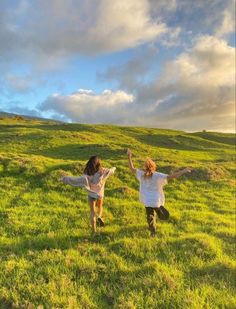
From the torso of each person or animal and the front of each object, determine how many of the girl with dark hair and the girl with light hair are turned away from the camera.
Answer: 2

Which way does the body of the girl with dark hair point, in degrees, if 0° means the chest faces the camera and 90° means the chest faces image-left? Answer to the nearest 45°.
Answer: approximately 180°

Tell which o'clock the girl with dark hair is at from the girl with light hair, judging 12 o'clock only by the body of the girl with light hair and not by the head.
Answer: The girl with dark hair is roughly at 9 o'clock from the girl with light hair.

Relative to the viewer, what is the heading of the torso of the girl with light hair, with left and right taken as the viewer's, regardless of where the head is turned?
facing away from the viewer

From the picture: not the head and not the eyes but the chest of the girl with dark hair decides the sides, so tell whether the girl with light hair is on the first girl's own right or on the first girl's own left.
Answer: on the first girl's own right
